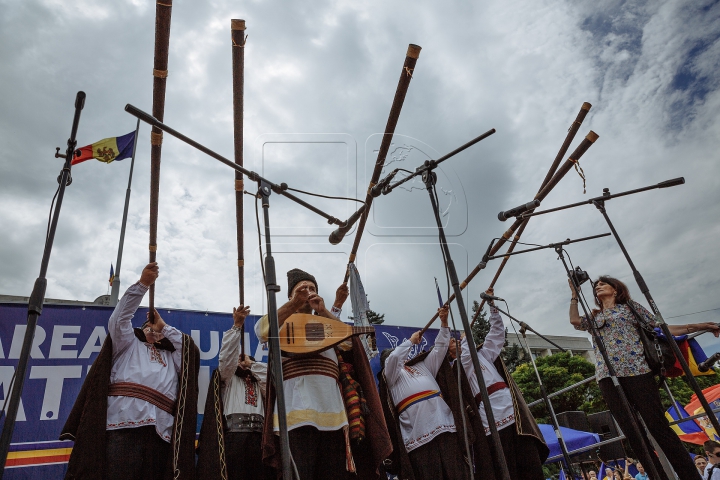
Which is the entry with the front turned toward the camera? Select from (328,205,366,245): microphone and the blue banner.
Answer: the blue banner

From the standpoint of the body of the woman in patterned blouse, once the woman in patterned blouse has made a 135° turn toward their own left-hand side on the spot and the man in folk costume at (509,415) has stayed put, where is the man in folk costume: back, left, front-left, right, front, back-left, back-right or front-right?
back

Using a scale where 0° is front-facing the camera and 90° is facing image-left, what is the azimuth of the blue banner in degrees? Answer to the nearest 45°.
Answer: approximately 0°

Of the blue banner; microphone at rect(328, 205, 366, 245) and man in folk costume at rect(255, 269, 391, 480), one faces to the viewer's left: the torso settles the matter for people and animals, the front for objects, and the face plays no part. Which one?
the microphone

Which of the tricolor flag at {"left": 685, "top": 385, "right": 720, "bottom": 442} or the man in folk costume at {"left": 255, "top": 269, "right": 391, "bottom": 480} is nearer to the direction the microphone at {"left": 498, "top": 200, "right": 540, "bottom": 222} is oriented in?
the man in folk costume

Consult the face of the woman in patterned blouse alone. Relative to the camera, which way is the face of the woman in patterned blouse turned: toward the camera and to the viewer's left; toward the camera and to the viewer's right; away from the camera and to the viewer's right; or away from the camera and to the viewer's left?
toward the camera and to the viewer's left

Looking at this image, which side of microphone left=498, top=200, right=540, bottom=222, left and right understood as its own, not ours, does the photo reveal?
left

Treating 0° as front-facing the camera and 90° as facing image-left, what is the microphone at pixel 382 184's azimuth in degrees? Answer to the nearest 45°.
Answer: approximately 90°

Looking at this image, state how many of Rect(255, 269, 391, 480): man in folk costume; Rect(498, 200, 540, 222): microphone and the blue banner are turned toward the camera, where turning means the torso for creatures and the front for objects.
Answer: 2

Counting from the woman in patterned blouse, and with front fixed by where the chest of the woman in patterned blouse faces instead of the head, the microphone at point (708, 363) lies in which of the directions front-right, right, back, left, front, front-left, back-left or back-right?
left

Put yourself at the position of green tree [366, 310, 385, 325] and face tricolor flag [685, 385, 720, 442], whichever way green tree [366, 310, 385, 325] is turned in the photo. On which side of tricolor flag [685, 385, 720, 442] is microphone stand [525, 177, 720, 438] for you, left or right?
right

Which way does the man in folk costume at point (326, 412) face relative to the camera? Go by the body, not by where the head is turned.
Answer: toward the camera

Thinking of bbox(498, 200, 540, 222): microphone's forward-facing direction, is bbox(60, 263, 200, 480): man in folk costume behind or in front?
in front
